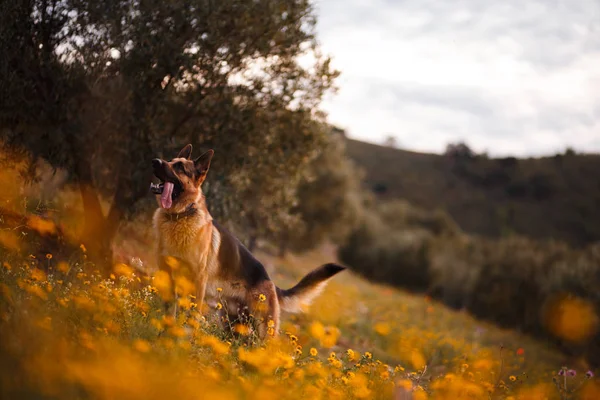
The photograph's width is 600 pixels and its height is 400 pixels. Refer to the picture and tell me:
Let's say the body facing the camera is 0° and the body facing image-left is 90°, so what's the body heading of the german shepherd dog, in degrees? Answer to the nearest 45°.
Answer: approximately 45°
